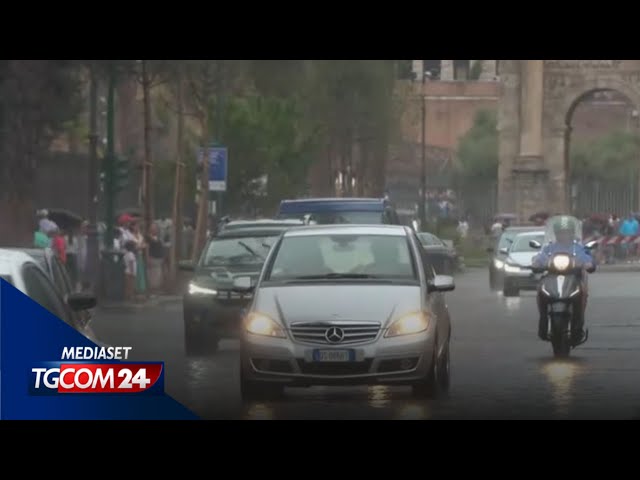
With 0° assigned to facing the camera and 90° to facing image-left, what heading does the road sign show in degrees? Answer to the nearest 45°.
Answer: approximately 0°

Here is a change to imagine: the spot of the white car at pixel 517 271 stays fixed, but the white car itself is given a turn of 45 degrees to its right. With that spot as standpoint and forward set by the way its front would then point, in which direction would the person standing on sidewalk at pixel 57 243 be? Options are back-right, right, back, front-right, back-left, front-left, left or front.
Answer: front

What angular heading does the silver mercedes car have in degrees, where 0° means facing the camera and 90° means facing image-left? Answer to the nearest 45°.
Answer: approximately 0°

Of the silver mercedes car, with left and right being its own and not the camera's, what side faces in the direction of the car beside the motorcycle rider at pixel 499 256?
back

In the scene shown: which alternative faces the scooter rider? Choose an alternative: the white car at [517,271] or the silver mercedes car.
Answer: the white car

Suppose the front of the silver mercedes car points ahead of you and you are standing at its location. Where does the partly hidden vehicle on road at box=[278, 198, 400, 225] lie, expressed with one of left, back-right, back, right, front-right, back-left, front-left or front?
back

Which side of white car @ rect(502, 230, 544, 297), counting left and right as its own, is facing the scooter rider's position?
front
